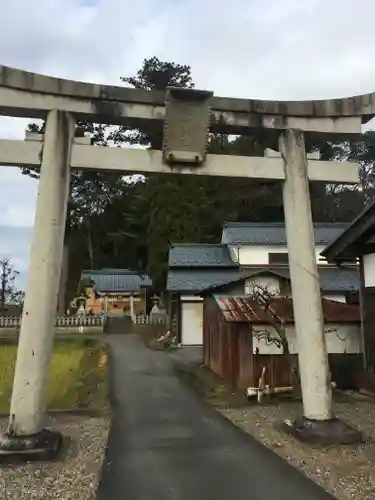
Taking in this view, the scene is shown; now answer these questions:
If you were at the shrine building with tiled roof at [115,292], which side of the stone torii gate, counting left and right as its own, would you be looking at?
back

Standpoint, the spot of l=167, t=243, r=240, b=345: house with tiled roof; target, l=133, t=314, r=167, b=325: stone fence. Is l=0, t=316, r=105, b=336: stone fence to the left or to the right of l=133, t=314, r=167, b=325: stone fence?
left

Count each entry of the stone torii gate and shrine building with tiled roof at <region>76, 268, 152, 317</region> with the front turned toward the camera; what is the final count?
2

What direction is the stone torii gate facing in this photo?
toward the camera

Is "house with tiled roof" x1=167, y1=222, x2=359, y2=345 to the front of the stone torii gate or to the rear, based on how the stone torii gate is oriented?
to the rear

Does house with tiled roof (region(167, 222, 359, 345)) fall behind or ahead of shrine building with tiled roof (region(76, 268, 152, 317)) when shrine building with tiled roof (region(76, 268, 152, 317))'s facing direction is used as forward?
ahead

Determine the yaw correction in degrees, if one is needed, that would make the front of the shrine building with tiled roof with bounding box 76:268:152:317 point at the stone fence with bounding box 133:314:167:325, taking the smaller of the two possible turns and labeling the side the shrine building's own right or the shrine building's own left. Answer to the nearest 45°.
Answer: approximately 45° to the shrine building's own left

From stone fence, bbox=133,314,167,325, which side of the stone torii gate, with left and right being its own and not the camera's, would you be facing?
back

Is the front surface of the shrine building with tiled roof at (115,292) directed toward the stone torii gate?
yes

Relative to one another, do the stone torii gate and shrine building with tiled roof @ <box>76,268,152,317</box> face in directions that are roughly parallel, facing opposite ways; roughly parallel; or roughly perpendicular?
roughly parallel

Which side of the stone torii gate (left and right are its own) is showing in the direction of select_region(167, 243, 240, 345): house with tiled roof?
back

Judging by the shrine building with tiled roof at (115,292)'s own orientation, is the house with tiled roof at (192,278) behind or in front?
in front

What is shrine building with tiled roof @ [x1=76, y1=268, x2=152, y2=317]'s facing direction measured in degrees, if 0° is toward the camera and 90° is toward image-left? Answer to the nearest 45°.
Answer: approximately 0°
